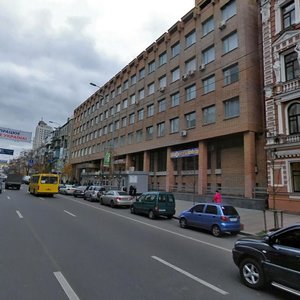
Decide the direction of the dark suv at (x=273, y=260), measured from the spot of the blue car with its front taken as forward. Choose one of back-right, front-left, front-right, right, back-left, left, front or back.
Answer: back-left

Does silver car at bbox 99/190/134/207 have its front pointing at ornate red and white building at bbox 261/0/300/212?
no

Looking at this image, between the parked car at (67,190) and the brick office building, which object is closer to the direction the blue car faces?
the parked car

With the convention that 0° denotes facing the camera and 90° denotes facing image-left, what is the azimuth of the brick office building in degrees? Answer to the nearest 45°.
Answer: approximately 45°

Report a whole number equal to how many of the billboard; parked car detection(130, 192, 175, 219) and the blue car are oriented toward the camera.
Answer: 1

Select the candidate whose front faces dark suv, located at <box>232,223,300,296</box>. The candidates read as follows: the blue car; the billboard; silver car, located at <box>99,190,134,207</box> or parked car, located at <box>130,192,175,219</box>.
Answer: the billboard

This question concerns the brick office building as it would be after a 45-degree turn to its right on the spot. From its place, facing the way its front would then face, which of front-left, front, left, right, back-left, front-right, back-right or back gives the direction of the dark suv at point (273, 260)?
left

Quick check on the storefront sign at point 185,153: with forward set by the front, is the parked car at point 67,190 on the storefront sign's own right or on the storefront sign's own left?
on the storefront sign's own right

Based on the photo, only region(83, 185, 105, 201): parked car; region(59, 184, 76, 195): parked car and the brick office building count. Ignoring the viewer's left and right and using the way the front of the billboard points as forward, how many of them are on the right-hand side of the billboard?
0

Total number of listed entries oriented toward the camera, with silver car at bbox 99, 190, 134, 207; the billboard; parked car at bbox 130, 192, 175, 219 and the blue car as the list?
1

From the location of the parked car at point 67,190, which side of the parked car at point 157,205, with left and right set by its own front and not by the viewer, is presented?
front

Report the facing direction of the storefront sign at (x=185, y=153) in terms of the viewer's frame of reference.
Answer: facing the viewer and to the left of the viewer

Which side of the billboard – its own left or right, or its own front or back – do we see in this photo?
front

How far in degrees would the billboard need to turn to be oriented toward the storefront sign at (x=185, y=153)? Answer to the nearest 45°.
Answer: approximately 45° to its left

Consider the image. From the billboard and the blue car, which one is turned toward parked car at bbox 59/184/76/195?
the blue car

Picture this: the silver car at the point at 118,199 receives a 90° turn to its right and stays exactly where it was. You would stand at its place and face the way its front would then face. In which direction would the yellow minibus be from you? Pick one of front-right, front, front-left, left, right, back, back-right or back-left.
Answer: left

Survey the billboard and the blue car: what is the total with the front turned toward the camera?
1

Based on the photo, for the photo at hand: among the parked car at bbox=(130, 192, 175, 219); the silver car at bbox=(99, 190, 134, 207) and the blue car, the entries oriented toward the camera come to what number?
0

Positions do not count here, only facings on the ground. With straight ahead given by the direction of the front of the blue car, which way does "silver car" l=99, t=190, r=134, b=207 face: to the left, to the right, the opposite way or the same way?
the same way

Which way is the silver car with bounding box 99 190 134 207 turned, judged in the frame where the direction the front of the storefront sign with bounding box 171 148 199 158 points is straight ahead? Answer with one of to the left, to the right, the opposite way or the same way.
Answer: to the right

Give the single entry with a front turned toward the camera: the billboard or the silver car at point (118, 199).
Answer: the billboard

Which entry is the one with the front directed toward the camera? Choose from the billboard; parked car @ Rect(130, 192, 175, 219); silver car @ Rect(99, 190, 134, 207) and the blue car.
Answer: the billboard
